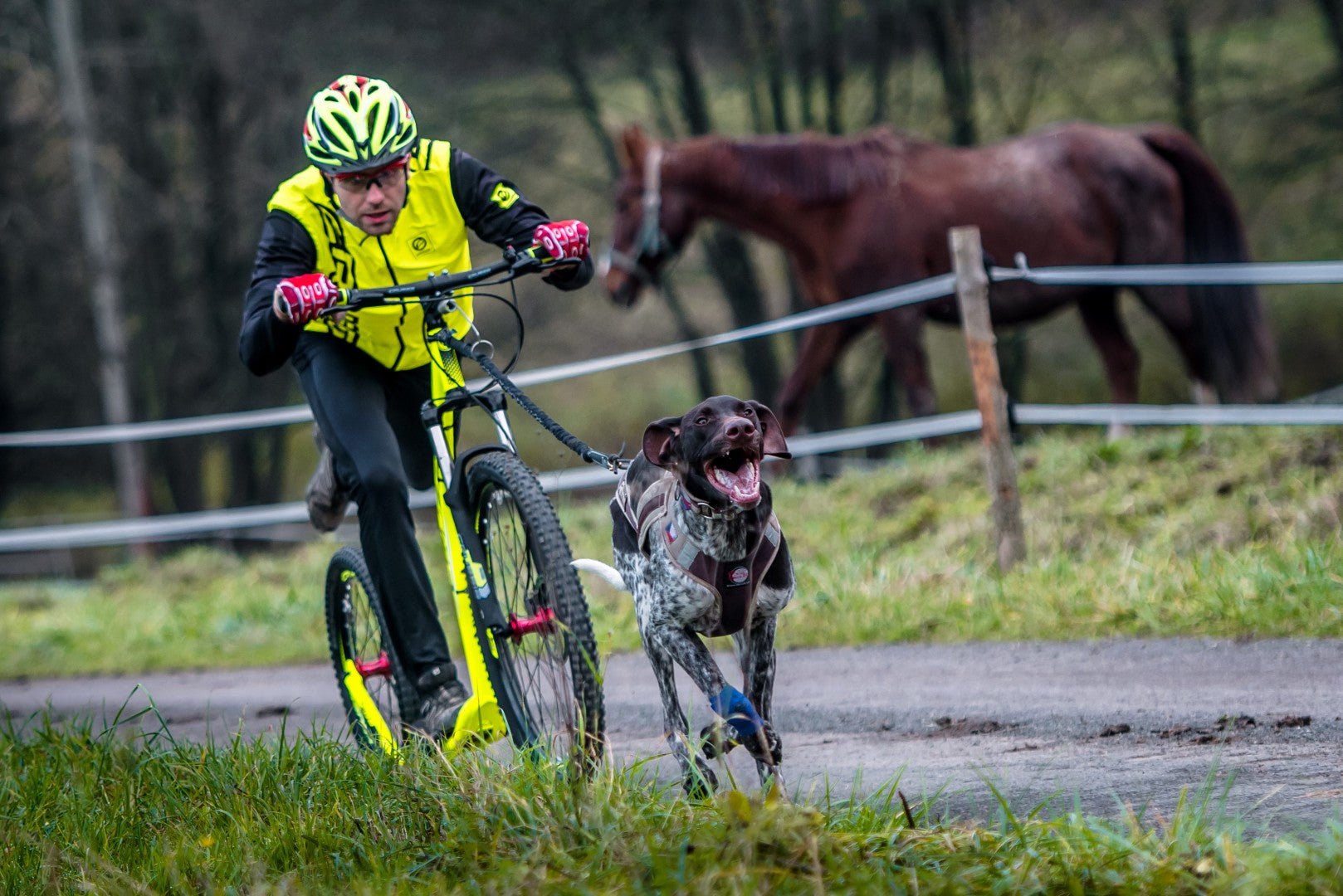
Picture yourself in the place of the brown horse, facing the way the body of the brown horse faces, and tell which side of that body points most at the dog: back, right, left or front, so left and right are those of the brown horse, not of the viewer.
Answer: left

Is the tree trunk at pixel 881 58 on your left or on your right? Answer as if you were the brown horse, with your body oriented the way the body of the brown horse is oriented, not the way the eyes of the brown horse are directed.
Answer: on your right

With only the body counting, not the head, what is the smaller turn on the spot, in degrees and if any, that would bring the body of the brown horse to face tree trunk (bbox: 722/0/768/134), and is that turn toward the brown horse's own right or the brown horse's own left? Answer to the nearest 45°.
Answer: approximately 90° to the brown horse's own right

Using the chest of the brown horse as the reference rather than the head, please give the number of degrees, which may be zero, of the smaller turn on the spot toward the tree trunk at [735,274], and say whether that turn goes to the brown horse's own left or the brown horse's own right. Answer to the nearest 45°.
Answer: approximately 90° to the brown horse's own right

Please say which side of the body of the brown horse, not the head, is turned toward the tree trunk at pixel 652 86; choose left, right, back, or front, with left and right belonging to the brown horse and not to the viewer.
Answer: right

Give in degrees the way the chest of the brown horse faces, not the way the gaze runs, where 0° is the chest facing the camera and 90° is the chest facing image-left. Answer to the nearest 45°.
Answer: approximately 90°

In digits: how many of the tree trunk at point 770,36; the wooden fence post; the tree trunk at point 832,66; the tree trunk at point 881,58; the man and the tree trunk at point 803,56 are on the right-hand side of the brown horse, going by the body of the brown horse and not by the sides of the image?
4

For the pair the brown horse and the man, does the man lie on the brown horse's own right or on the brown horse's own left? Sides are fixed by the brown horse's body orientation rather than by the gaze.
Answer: on the brown horse's own left

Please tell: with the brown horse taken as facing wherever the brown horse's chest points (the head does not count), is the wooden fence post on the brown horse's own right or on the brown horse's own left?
on the brown horse's own left

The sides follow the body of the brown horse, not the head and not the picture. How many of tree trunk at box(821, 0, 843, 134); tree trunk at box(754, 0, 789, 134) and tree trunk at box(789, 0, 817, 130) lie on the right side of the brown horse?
3

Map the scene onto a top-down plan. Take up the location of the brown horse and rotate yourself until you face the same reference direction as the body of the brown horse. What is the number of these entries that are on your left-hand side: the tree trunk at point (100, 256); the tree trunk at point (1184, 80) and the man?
1

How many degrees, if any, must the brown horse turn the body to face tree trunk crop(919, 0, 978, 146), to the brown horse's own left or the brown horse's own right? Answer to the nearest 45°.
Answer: approximately 90° to the brown horse's own right

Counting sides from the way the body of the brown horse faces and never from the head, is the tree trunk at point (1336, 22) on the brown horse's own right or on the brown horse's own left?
on the brown horse's own right

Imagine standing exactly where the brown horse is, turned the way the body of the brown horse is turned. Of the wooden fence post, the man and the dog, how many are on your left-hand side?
3
